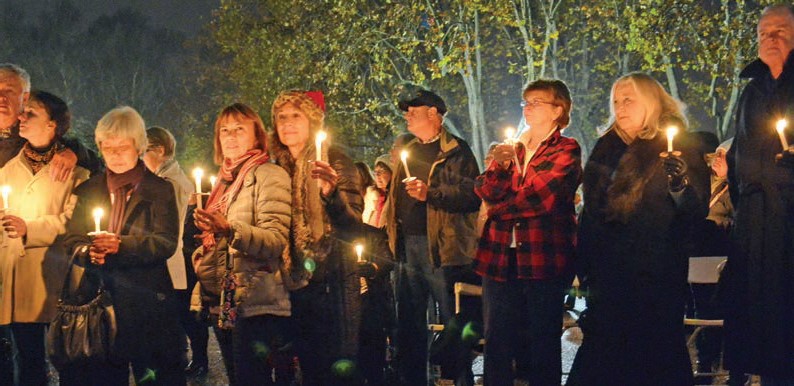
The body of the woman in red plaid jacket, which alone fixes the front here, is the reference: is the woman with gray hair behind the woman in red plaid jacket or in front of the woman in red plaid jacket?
in front

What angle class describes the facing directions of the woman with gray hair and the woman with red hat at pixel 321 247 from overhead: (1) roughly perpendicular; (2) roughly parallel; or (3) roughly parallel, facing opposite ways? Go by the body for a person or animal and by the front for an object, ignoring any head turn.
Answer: roughly parallel

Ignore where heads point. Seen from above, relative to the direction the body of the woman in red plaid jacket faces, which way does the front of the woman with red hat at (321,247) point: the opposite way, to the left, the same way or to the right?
the same way

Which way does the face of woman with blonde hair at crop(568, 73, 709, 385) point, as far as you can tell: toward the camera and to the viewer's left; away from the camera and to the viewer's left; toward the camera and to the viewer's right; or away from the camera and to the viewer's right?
toward the camera and to the viewer's left

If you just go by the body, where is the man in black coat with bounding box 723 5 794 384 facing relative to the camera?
toward the camera

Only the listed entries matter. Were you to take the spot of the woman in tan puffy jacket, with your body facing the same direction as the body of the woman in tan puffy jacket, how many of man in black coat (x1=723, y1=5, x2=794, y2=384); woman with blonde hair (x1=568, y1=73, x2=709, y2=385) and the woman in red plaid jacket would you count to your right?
0

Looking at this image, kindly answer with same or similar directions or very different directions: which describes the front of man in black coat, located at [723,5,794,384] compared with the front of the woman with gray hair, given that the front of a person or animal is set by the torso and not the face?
same or similar directions

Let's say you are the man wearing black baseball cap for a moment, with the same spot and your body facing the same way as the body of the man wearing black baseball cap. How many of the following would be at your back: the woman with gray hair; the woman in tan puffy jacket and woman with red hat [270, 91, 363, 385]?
0

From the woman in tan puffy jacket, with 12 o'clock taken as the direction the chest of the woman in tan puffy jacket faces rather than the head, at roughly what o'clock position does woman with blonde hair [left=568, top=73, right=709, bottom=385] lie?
The woman with blonde hair is roughly at 8 o'clock from the woman in tan puffy jacket.

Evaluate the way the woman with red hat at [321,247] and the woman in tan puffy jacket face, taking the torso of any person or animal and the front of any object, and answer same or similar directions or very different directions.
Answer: same or similar directions

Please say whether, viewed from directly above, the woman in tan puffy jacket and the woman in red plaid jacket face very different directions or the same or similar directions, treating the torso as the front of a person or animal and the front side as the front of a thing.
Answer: same or similar directions

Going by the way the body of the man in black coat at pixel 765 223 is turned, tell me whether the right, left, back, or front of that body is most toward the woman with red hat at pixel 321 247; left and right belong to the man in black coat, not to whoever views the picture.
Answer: right

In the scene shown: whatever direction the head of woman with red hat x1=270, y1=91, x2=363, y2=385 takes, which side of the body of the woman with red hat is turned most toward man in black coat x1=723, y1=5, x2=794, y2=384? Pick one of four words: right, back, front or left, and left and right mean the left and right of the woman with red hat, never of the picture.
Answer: left

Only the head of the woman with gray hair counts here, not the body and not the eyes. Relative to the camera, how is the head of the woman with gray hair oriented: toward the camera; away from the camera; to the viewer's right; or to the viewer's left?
toward the camera

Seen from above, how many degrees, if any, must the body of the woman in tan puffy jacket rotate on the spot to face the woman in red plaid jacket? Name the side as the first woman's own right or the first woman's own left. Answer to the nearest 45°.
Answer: approximately 135° to the first woman's own left

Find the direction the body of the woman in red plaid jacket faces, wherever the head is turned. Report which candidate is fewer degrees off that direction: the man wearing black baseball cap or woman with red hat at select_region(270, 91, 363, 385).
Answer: the woman with red hat

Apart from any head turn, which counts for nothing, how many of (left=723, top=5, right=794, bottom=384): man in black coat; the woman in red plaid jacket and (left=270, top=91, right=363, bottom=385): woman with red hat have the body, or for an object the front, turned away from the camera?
0

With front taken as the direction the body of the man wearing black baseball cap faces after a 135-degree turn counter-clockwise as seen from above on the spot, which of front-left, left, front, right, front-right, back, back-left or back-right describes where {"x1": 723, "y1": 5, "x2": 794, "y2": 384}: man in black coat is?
front-right

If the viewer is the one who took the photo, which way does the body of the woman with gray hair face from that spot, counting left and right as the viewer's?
facing the viewer and to the left of the viewer
